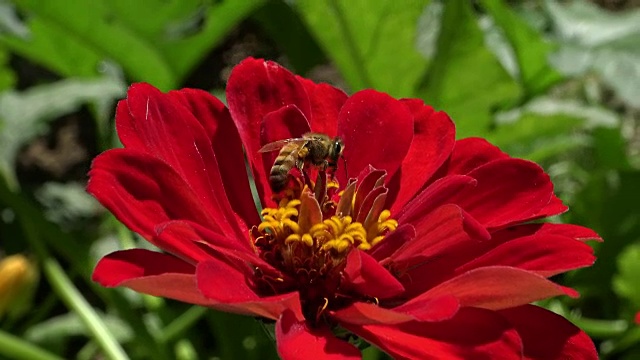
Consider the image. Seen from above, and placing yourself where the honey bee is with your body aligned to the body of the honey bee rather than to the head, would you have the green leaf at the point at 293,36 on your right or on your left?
on your left

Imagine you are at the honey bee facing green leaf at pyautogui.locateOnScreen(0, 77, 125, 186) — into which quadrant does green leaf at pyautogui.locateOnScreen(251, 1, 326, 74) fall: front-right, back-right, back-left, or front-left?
front-right

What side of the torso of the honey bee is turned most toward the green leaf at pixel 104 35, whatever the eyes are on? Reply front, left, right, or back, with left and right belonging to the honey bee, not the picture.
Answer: left

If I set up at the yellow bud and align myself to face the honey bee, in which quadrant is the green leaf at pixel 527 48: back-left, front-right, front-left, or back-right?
front-left

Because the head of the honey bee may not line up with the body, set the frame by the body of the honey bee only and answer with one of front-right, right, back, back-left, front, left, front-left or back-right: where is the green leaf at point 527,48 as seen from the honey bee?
front-left

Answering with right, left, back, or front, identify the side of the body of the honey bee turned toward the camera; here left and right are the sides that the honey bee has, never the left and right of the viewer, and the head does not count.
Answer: right

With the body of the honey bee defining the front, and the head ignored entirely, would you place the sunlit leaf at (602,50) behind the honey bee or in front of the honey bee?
in front
